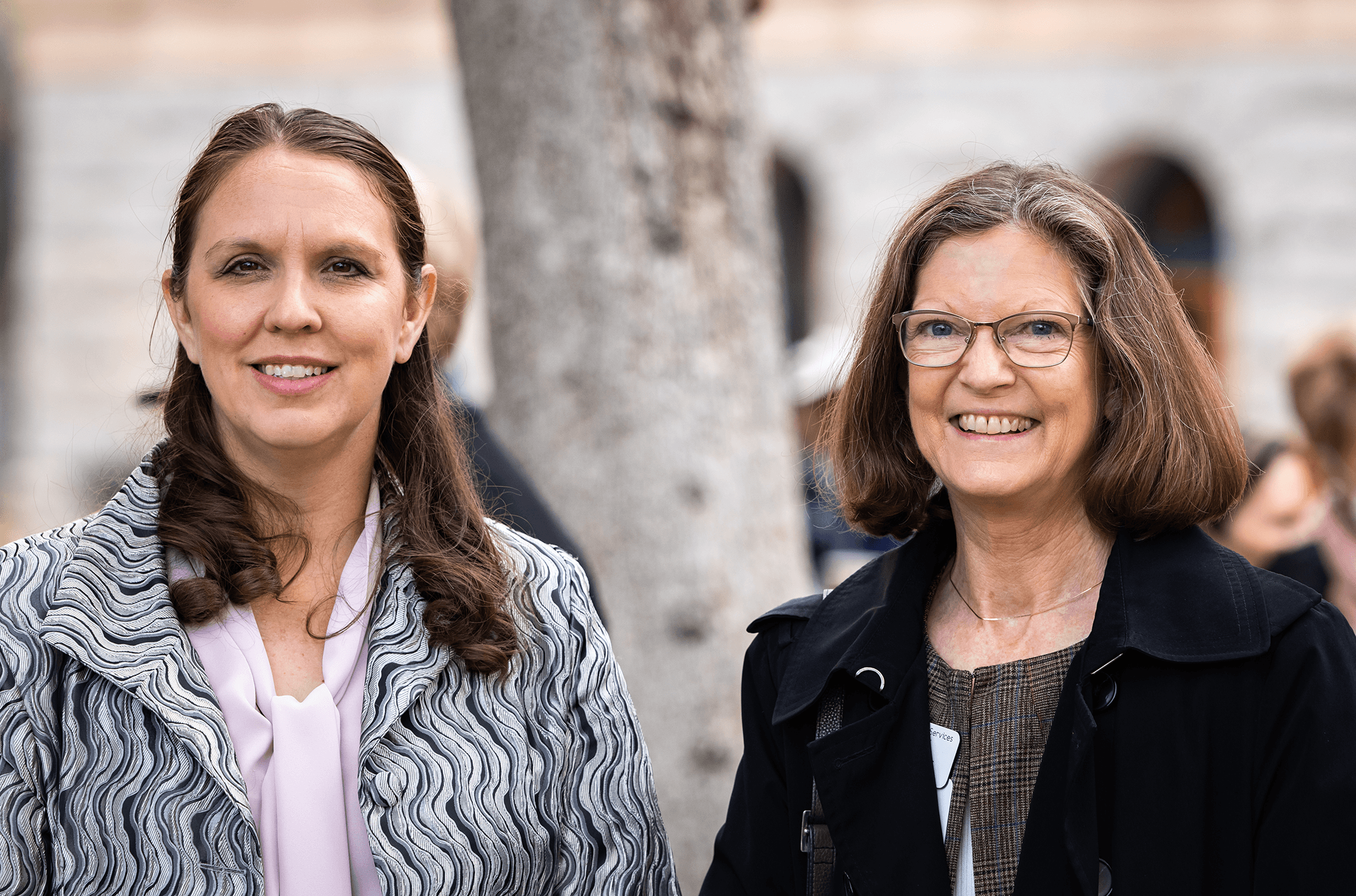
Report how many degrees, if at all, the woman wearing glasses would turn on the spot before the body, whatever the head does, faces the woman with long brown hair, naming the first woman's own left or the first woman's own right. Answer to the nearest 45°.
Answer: approximately 45° to the first woman's own right

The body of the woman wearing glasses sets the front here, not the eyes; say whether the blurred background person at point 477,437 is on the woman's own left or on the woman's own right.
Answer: on the woman's own right

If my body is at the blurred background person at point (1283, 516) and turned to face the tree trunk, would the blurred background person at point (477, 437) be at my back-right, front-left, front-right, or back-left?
front-left

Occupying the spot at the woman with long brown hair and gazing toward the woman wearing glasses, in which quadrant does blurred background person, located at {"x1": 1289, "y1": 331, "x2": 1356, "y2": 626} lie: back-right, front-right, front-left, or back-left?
front-left

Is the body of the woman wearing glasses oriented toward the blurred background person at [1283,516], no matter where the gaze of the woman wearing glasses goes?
no

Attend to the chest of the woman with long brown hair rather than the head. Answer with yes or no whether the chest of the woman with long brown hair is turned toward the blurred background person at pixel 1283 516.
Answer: no

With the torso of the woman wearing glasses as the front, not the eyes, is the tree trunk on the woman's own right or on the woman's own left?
on the woman's own right

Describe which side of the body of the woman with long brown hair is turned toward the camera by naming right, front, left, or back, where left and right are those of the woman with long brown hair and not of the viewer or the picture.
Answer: front

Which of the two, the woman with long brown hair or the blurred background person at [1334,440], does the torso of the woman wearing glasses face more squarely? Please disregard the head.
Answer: the woman with long brown hair

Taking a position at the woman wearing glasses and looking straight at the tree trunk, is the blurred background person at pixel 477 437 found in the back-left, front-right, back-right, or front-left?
front-left

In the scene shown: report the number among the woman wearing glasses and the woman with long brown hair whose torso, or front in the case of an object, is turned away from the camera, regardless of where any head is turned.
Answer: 0

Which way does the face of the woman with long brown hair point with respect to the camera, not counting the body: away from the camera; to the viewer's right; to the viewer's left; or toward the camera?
toward the camera

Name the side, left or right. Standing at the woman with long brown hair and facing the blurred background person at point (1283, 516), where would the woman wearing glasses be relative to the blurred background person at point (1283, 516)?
right

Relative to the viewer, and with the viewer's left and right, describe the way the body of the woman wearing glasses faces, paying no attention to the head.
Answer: facing the viewer and to the left of the viewer

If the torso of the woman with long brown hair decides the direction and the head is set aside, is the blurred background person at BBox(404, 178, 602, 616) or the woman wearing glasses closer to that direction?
the woman wearing glasses

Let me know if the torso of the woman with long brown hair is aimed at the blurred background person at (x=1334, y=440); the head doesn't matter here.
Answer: no

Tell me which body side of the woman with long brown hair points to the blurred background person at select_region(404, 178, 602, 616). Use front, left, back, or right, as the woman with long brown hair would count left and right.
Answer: back
